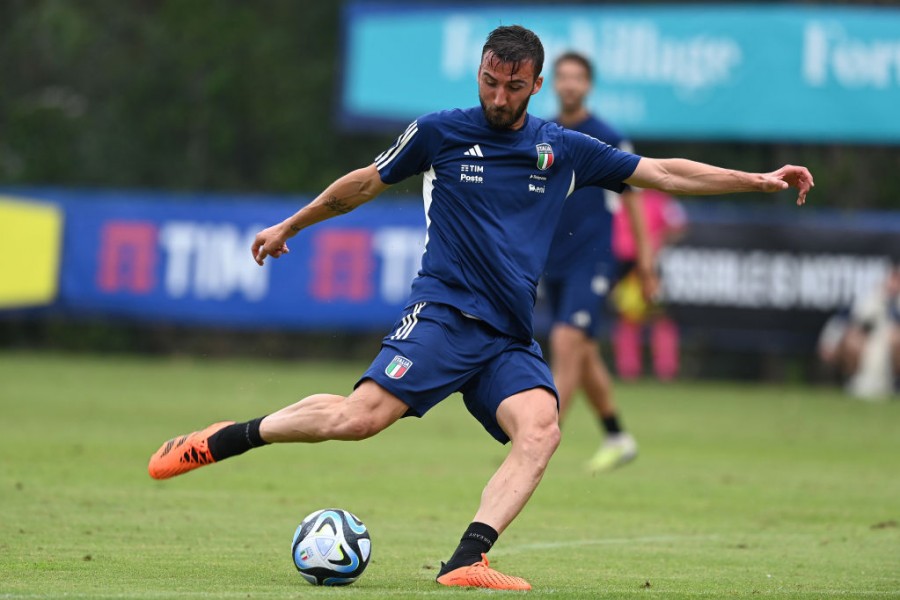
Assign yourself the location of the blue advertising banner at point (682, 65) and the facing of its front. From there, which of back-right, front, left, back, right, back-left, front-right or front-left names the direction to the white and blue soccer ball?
front

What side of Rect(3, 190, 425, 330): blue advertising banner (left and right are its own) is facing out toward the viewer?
front

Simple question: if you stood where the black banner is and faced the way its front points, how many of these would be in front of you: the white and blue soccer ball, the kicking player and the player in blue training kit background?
3

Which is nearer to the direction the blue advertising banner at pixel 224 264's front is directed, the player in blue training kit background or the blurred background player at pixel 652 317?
the player in blue training kit background

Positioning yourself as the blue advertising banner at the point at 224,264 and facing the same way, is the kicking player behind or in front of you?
in front

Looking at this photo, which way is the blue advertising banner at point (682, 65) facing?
toward the camera

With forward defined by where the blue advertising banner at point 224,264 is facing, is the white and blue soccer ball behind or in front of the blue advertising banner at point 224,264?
in front

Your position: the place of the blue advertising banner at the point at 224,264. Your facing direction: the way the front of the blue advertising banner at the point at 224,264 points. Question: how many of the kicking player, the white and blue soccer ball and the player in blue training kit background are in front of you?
3
